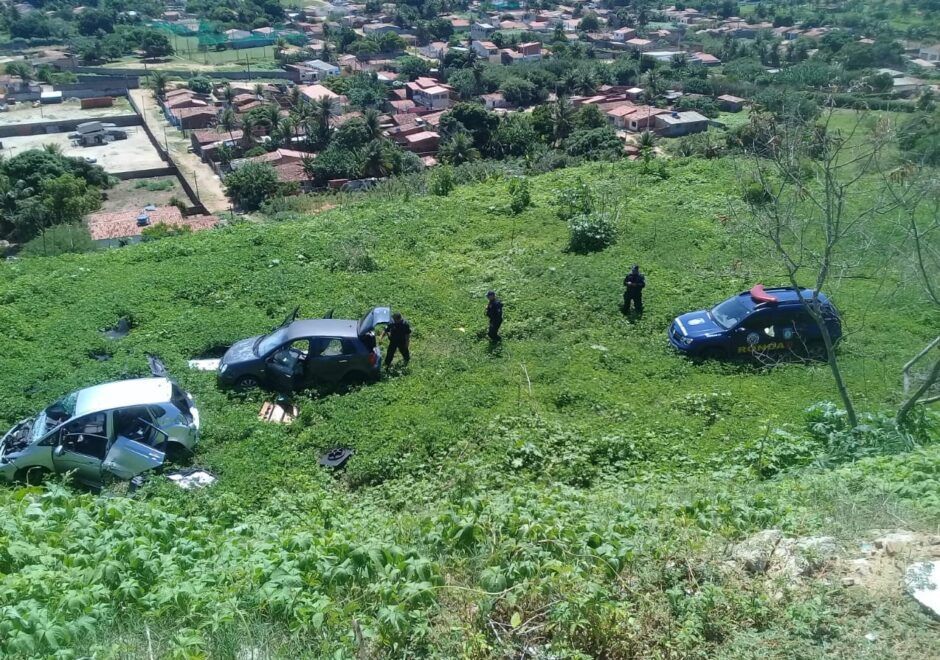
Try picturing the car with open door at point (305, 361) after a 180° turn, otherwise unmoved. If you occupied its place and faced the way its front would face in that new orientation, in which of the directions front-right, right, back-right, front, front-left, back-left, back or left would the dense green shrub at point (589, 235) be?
front-left

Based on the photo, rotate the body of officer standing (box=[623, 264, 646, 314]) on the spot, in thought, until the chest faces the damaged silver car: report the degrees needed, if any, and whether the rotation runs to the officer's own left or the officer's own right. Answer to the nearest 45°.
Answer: approximately 45° to the officer's own right

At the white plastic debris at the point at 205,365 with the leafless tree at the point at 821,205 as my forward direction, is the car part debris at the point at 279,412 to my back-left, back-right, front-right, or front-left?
front-right

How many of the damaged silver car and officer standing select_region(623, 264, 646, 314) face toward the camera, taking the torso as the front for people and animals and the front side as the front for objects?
1

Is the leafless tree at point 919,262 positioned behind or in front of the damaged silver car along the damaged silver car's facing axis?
behind

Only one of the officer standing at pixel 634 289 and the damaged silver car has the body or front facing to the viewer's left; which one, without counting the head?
the damaged silver car

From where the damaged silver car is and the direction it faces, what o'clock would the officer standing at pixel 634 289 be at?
The officer standing is roughly at 6 o'clock from the damaged silver car.

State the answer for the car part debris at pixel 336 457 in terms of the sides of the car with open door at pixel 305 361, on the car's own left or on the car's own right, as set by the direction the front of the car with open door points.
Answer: on the car's own left

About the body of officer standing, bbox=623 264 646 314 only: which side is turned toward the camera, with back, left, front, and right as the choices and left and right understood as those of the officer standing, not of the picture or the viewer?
front

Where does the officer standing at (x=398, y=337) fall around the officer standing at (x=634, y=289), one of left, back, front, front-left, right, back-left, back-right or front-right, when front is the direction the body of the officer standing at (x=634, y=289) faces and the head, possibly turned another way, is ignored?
front-right

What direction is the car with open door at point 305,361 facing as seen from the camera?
to the viewer's left

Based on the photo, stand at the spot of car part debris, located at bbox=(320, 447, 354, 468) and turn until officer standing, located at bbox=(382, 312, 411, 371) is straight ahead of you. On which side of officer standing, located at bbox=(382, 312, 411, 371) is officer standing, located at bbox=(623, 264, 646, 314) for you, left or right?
right

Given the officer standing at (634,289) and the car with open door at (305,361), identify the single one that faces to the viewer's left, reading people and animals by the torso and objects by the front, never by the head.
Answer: the car with open door

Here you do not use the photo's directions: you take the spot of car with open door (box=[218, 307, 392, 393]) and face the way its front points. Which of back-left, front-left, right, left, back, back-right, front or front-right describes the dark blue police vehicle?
back

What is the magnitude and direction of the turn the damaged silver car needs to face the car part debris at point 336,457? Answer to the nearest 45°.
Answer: approximately 135° to its left

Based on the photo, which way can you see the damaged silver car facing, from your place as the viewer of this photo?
facing to the left of the viewer

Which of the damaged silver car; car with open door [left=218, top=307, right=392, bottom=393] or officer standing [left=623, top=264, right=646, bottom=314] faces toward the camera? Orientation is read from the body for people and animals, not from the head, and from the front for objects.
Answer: the officer standing
